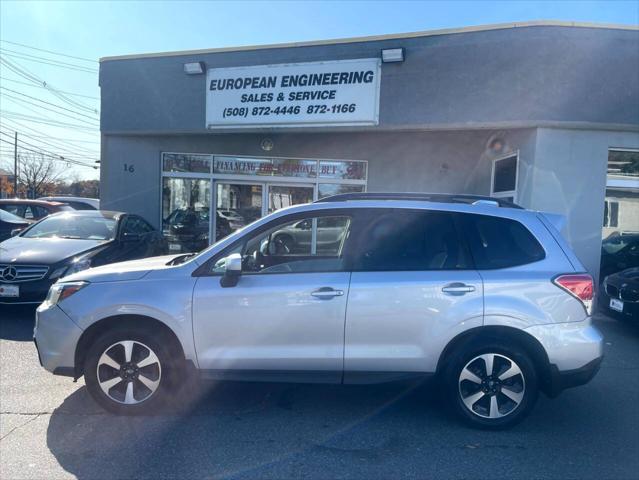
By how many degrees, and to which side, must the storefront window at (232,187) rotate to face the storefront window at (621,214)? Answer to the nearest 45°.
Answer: approximately 45° to its left

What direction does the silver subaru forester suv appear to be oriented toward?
to the viewer's left

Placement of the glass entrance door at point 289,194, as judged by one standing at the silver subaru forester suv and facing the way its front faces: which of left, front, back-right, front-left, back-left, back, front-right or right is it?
right

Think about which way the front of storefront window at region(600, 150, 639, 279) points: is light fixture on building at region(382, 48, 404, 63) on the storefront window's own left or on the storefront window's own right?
on the storefront window's own right

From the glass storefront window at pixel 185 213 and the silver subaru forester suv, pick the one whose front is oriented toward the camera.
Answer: the glass storefront window

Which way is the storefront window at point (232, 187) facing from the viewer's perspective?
toward the camera

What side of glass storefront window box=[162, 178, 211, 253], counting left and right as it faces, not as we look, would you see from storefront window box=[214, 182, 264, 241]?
left

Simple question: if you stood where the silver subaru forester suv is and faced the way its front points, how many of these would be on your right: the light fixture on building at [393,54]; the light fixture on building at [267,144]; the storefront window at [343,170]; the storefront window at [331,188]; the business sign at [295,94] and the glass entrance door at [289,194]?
6

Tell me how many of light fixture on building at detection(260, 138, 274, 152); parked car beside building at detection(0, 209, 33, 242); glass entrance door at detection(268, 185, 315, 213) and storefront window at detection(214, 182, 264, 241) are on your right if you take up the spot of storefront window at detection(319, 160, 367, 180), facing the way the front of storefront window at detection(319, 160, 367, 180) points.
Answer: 4

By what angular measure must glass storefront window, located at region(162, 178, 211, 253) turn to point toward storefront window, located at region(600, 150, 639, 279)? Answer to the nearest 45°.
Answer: approximately 45° to its left

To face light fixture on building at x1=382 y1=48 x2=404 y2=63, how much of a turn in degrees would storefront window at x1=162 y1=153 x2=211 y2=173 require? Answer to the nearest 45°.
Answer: approximately 45° to its left

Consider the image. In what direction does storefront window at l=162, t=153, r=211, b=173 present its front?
toward the camera

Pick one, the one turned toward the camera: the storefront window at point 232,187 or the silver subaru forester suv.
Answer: the storefront window

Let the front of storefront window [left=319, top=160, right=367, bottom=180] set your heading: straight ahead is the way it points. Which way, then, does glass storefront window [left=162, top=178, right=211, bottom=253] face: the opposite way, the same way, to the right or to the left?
the same way

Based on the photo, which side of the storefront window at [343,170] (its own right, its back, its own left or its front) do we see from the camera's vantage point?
front

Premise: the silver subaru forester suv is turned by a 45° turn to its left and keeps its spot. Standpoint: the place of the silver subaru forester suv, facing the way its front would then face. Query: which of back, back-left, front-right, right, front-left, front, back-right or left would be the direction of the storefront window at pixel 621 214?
back

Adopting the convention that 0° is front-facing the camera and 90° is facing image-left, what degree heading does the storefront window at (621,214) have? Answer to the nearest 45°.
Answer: approximately 0°
